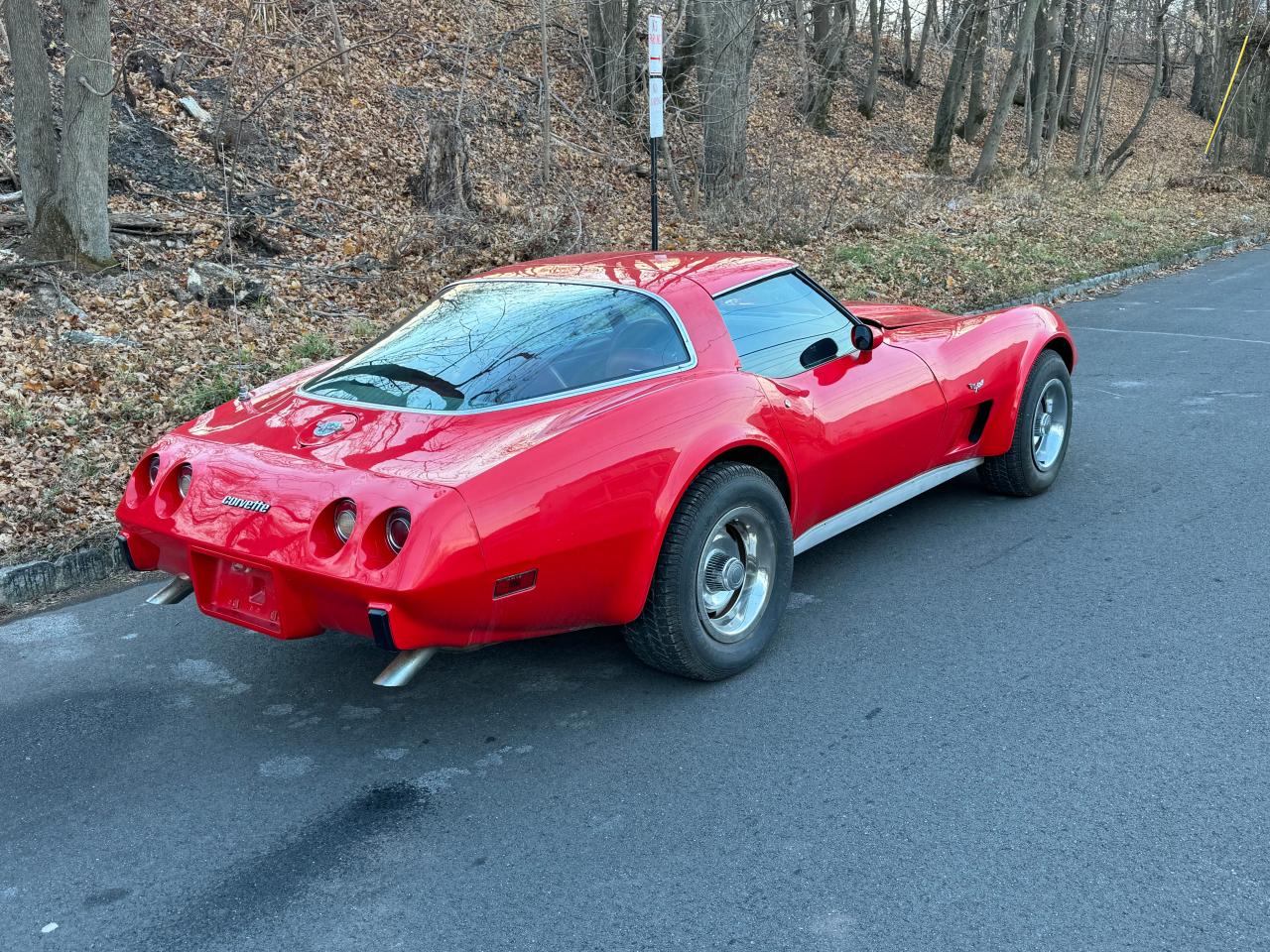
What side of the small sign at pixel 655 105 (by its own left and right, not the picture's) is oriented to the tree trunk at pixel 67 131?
right

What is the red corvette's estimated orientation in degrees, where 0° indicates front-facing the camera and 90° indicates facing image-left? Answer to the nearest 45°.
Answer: approximately 225°

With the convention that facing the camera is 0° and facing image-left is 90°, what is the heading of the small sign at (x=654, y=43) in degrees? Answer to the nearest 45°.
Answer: approximately 0°

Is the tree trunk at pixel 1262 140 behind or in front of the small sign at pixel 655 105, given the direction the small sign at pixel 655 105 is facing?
behind

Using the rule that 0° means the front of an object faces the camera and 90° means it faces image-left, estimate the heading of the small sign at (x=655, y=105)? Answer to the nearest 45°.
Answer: approximately 0°

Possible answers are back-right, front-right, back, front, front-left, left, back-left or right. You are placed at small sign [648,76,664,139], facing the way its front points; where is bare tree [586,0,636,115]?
back

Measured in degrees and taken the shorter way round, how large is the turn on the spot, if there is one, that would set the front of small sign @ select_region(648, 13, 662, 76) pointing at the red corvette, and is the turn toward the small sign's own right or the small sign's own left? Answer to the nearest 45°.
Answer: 0° — it already faces it

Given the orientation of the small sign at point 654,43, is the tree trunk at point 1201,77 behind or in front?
behind
